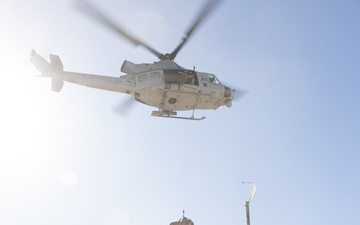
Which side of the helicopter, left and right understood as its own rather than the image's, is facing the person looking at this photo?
right
